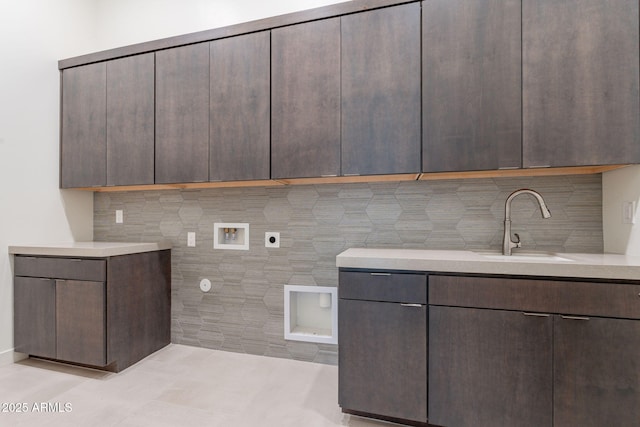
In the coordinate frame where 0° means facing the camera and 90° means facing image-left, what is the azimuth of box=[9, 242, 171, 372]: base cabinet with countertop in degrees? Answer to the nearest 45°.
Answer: approximately 45°

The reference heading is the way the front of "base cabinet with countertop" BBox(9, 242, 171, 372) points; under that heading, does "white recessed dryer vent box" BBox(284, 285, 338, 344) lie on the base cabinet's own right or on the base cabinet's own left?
on the base cabinet's own left

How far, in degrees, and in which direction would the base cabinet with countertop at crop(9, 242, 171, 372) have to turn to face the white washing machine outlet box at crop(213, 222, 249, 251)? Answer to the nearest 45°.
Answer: approximately 135° to its left

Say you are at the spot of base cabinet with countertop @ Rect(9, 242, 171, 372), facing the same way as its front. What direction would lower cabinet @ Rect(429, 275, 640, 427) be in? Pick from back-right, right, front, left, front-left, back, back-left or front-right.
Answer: left

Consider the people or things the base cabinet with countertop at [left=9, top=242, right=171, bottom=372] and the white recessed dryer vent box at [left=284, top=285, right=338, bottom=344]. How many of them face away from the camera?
0

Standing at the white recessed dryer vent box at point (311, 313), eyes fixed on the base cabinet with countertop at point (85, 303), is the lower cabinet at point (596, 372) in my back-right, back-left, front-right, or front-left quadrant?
back-left

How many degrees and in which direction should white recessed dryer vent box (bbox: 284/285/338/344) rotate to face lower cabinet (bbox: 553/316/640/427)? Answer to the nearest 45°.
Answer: approximately 45° to its left

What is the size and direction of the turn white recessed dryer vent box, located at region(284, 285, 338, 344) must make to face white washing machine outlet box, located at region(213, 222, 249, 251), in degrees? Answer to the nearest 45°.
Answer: approximately 90° to its right

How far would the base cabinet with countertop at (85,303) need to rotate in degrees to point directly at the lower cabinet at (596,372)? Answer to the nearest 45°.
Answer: approximately 90° to its left

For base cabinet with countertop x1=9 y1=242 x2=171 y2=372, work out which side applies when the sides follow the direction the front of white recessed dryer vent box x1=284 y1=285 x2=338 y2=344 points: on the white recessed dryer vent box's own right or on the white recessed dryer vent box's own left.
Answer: on the white recessed dryer vent box's own right

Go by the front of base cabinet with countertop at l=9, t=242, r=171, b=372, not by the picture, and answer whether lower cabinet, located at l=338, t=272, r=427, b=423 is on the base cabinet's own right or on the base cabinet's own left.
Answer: on the base cabinet's own left
